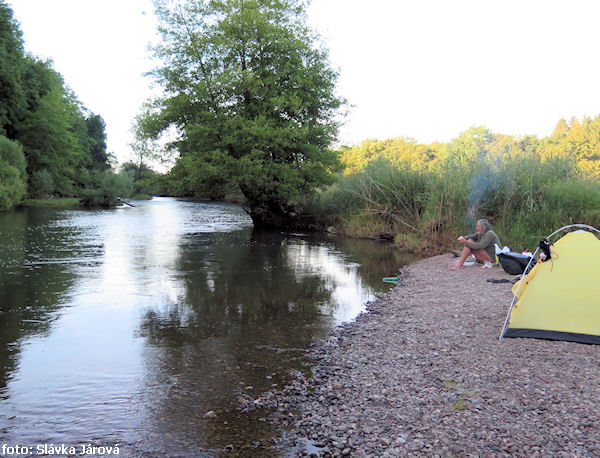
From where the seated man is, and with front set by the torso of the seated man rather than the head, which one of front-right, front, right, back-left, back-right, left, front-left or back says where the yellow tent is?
left

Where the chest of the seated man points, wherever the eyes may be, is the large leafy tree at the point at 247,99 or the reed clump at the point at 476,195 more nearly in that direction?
the large leafy tree

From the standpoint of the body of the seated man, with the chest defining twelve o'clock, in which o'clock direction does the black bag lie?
The black bag is roughly at 8 o'clock from the seated man.

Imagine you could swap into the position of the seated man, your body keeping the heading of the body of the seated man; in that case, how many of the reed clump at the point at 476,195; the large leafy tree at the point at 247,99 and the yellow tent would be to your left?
1

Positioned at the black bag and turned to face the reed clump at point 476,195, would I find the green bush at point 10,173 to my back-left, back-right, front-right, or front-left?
front-left

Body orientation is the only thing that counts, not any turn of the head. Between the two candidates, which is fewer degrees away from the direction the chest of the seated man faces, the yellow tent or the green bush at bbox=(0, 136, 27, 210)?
the green bush

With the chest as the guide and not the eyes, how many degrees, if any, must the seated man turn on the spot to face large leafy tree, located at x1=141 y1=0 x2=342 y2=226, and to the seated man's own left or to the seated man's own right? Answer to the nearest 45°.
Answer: approximately 45° to the seated man's own right

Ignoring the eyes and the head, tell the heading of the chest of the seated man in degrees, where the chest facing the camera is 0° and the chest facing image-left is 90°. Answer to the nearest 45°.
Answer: approximately 90°

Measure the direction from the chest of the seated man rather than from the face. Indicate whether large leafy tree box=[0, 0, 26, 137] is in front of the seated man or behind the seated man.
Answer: in front

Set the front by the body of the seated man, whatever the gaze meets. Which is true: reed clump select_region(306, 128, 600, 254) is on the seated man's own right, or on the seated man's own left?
on the seated man's own right

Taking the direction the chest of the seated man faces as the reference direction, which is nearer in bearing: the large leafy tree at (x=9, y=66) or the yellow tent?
the large leafy tree

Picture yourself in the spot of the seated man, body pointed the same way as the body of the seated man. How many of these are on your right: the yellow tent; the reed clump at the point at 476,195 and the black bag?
1
